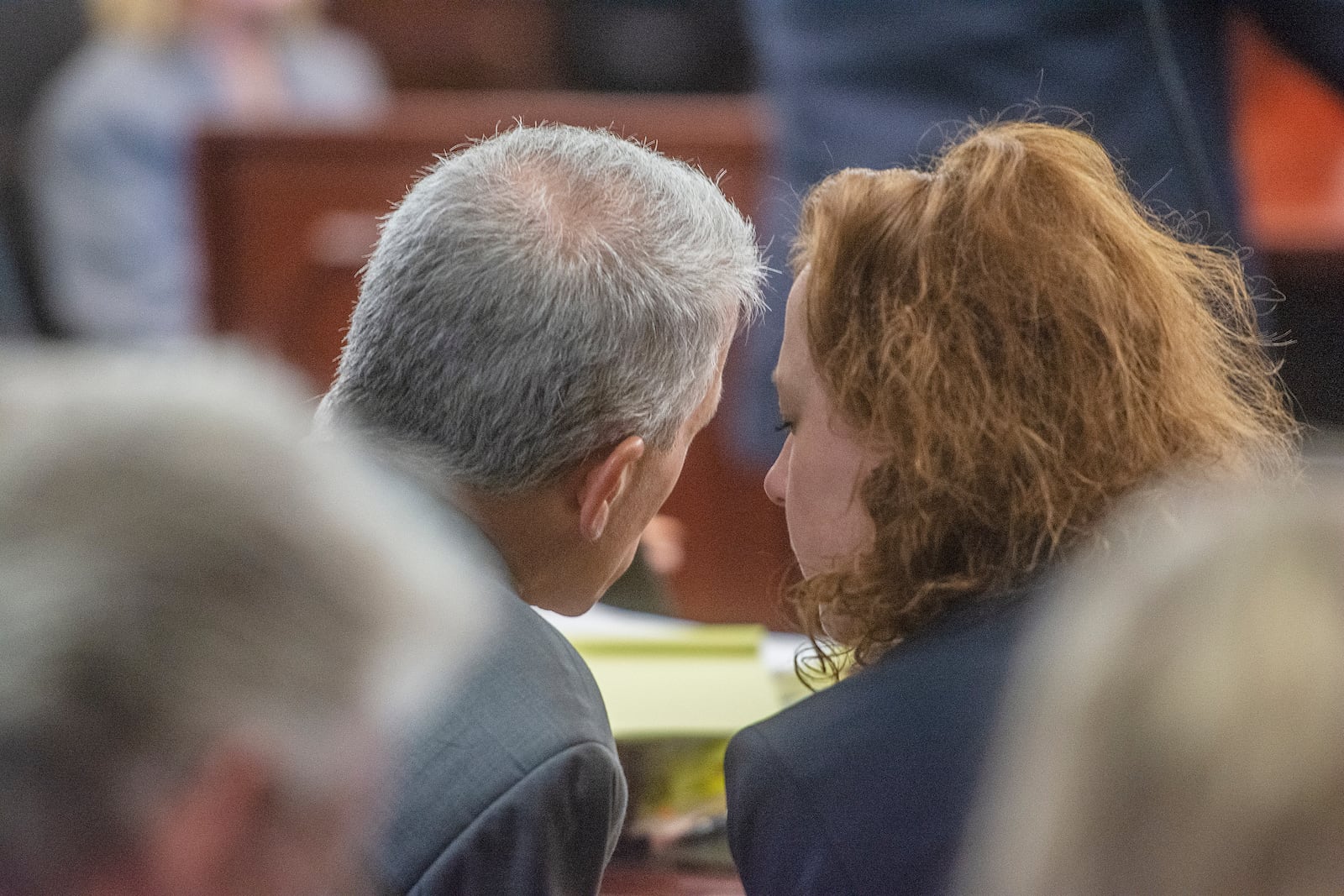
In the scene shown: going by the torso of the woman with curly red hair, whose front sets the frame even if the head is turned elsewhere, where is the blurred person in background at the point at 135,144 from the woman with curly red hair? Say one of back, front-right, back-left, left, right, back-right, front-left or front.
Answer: front

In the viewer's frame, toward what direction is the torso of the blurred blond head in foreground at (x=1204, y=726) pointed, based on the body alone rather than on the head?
away from the camera

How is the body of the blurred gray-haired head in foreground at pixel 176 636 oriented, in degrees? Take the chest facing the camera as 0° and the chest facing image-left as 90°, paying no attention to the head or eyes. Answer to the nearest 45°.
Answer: approximately 225°

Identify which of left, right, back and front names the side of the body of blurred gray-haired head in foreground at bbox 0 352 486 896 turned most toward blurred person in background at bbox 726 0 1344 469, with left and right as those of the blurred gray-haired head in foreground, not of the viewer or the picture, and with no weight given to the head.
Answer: front

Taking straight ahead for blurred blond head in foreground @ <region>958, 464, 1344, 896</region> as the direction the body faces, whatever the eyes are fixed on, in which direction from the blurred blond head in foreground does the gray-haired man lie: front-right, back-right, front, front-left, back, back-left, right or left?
front-left

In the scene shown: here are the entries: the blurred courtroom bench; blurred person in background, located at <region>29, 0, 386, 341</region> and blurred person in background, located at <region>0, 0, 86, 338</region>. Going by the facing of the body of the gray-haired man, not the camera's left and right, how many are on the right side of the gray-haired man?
0

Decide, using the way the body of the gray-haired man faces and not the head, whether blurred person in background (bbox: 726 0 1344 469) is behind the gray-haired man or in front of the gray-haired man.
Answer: in front

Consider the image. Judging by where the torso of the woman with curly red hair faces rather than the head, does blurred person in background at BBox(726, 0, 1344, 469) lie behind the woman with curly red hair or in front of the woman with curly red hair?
in front

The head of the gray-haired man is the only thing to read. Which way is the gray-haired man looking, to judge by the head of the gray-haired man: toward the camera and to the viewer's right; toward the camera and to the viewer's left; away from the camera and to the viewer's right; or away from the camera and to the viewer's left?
away from the camera and to the viewer's right

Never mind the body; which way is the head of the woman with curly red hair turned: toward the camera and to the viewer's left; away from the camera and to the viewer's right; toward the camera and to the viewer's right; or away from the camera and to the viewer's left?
away from the camera and to the viewer's left

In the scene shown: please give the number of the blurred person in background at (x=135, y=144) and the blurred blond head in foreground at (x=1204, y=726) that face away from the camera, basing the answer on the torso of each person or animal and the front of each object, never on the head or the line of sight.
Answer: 1

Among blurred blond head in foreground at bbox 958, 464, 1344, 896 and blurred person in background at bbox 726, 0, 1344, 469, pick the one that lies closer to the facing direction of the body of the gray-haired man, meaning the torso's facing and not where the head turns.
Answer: the blurred person in background
